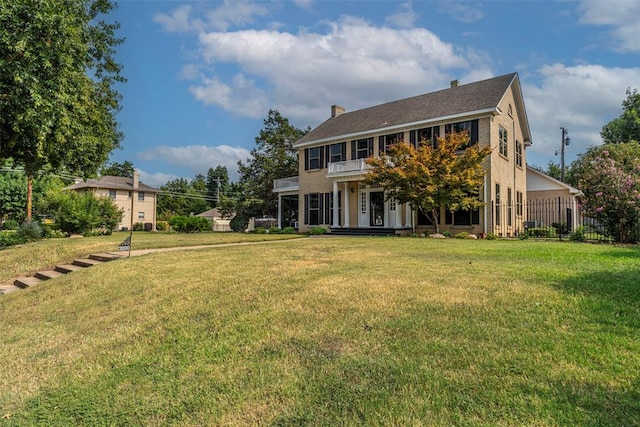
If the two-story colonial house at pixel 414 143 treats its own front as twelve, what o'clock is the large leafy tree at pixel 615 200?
The large leafy tree is roughly at 9 o'clock from the two-story colonial house.

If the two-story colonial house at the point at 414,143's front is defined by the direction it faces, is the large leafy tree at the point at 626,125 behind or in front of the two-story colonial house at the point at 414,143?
behind

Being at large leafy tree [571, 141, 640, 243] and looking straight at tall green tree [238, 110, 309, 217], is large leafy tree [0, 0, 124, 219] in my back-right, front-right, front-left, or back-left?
front-left

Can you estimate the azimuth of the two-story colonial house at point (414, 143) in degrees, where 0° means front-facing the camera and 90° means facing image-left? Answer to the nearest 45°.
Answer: approximately 45°

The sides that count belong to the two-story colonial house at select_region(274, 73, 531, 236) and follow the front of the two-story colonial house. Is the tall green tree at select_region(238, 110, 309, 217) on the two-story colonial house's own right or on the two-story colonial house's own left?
on the two-story colonial house's own right

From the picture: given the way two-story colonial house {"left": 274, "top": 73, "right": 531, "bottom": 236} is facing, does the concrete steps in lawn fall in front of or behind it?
in front

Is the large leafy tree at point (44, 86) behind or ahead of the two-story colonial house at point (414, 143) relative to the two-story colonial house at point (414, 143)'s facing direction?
ahead

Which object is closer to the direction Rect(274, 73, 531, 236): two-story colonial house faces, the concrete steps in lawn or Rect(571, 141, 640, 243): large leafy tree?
the concrete steps in lawn
